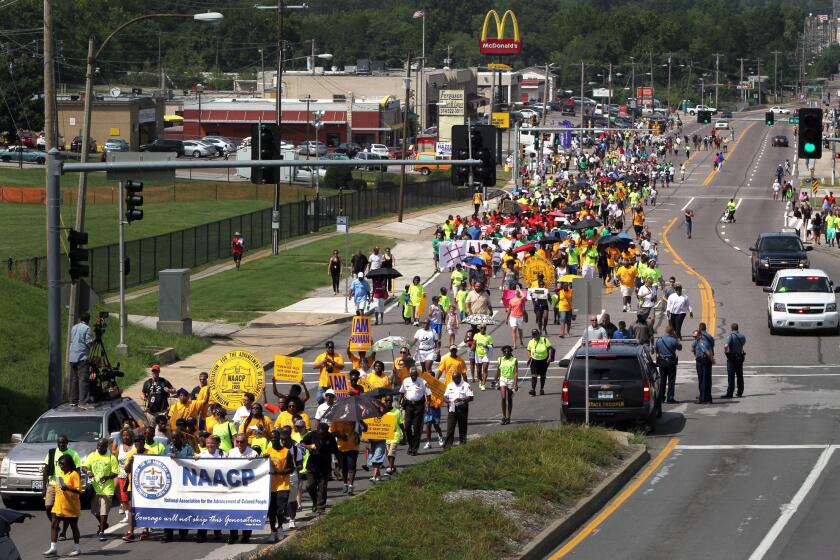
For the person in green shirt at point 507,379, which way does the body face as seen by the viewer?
toward the camera

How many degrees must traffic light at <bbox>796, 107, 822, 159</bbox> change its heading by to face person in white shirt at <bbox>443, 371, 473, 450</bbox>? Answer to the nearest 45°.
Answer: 0° — it already faces them

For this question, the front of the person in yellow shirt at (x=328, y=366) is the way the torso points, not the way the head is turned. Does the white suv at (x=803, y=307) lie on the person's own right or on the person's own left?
on the person's own left

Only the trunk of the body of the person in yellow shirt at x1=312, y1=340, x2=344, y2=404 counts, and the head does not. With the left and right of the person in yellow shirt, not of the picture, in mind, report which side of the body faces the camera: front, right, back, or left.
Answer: front

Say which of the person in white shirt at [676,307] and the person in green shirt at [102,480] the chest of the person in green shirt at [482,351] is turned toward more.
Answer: the person in green shirt

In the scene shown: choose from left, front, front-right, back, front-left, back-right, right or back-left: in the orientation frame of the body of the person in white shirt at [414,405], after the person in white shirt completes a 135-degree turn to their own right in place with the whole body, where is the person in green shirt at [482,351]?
front-right

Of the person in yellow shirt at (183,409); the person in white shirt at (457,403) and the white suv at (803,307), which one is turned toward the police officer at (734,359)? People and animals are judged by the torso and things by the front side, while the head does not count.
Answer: the white suv

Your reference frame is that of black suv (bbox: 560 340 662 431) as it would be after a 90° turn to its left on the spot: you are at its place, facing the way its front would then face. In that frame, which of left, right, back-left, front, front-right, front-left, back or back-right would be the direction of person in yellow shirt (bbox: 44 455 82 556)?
front-left

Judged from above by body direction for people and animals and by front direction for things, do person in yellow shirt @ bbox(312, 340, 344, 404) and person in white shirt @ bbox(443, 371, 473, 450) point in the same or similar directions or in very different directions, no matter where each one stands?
same or similar directions

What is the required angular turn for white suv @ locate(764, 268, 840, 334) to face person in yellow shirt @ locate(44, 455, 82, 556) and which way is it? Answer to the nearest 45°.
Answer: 0° — it already faces them

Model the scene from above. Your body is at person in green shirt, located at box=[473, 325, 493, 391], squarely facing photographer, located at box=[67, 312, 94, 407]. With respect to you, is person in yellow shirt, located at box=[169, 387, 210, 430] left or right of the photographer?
left

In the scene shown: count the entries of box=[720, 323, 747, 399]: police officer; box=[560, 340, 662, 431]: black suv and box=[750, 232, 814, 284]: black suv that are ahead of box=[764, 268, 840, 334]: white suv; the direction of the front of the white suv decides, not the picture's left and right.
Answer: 2

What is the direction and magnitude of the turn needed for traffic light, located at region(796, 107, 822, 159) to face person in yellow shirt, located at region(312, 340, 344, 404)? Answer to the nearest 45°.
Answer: approximately 45° to its right

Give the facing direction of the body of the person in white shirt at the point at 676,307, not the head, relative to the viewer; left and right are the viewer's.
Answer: facing the viewer

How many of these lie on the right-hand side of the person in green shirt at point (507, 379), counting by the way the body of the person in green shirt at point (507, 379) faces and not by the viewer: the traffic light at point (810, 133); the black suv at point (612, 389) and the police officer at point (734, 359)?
0

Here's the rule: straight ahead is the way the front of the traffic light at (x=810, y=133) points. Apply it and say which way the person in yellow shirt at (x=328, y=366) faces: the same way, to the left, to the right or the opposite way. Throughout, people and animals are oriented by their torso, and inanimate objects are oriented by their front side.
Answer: the same way

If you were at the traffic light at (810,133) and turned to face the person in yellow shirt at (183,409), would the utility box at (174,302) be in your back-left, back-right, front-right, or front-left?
front-right

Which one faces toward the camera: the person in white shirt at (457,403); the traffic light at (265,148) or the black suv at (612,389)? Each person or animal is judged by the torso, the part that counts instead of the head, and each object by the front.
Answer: the person in white shirt

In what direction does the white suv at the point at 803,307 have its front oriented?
toward the camera

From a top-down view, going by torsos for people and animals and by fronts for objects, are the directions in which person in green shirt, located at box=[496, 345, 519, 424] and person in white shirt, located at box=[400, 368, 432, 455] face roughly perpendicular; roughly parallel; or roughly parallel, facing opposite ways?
roughly parallel

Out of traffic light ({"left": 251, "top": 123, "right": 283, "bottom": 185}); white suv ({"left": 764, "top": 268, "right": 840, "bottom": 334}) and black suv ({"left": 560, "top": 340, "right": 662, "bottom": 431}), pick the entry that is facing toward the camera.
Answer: the white suv
